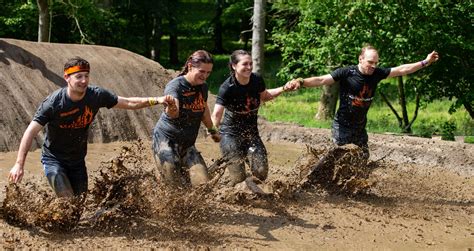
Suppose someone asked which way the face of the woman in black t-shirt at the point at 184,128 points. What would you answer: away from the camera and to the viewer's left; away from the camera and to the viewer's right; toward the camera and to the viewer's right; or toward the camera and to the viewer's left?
toward the camera and to the viewer's right

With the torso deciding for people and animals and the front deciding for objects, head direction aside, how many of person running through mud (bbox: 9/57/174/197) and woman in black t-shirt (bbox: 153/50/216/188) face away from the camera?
0

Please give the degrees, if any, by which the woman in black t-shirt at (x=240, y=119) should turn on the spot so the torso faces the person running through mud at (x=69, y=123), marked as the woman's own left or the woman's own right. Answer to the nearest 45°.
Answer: approximately 90° to the woman's own right

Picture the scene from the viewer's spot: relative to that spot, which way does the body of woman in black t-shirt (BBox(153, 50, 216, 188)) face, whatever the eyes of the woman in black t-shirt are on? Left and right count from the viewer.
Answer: facing the viewer and to the right of the viewer

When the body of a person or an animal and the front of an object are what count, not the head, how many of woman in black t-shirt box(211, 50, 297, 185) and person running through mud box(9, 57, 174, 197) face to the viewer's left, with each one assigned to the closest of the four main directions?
0

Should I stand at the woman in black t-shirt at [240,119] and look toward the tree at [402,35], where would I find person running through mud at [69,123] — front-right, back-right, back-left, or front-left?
back-left

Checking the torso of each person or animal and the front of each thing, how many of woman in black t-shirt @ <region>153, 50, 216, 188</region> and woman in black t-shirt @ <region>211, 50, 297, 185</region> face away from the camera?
0

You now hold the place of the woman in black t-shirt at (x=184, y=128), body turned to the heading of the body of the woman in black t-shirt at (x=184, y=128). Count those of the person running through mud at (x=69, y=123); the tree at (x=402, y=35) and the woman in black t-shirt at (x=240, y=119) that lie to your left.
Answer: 2

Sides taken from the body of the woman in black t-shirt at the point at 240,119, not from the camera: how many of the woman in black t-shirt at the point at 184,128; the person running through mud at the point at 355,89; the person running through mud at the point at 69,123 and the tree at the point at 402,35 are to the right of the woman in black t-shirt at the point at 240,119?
2
